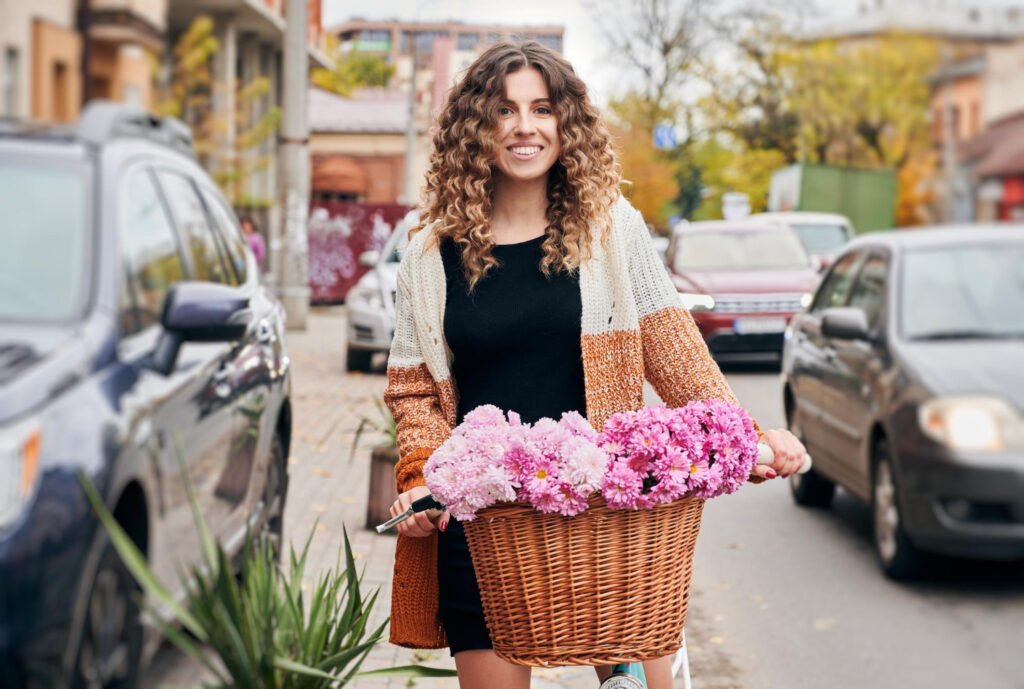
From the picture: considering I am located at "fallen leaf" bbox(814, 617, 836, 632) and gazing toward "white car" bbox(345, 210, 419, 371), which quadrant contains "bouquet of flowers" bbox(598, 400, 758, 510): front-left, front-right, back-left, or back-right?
back-left

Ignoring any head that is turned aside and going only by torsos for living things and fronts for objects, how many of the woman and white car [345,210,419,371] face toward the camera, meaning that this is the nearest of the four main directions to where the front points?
2

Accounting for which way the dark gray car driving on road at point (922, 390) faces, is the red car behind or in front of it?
behind

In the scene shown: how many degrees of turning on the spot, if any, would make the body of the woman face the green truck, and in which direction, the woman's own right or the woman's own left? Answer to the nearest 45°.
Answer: approximately 180°

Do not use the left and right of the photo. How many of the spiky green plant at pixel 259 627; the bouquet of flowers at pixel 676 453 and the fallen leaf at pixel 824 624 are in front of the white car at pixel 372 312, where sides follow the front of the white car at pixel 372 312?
3

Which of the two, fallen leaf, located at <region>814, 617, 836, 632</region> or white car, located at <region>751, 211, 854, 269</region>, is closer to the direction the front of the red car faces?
the fallen leaf

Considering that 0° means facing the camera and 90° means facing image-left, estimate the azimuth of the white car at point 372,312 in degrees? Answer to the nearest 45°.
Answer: approximately 0°

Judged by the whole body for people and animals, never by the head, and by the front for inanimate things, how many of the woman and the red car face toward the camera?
2

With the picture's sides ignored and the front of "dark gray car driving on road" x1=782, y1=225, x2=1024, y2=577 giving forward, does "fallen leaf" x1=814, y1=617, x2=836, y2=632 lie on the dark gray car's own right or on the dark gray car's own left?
on the dark gray car's own right
